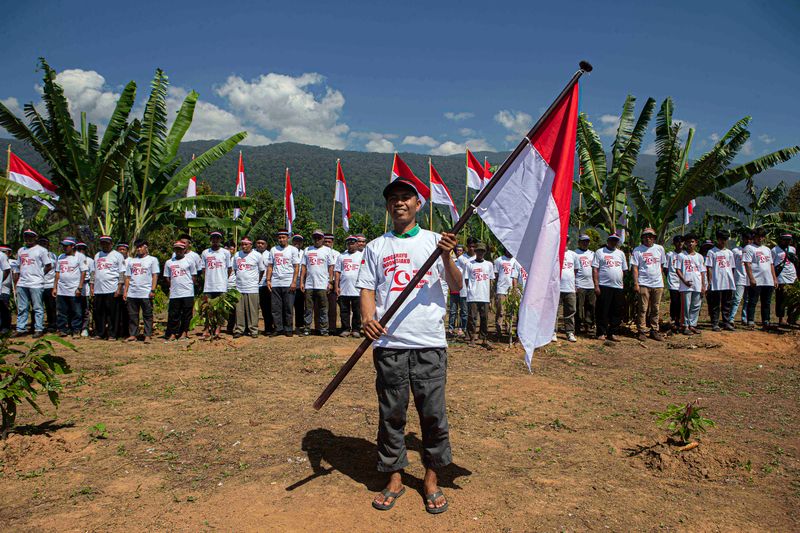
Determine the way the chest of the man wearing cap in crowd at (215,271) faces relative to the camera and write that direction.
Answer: toward the camera

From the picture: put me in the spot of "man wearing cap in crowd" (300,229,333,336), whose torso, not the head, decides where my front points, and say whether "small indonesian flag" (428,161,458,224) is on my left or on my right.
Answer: on my left

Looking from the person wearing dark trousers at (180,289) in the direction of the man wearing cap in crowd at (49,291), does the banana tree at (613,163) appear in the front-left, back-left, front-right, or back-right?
back-right

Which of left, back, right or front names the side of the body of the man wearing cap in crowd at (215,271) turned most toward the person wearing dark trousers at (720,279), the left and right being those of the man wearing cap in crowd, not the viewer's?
left

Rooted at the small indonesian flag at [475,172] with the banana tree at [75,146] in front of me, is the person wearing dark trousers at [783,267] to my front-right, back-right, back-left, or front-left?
back-left

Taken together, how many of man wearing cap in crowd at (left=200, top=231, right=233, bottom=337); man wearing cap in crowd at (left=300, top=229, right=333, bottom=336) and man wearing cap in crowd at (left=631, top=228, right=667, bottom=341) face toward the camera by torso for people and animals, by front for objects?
3

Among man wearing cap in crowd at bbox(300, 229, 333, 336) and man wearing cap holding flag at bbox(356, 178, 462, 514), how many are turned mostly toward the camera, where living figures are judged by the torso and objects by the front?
2

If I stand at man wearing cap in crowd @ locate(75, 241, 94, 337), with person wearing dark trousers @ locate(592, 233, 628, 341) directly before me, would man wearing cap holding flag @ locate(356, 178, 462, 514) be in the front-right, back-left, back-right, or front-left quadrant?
front-right

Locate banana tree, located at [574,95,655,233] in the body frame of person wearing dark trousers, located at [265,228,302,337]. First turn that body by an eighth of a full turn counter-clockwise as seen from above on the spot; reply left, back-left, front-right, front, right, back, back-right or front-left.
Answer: front-left

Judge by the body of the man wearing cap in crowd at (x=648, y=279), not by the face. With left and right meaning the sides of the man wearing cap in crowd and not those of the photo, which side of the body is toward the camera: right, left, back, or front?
front

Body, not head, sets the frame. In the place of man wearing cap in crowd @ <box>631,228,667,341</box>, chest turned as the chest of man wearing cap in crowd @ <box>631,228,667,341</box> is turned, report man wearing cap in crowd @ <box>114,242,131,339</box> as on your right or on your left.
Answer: on your right

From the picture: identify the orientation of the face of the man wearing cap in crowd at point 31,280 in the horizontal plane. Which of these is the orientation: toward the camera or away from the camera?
toward the camera

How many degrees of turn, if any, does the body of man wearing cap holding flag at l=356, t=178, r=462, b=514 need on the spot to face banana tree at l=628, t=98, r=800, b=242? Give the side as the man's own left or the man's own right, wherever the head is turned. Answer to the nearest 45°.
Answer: approximately 135° to the man's own left

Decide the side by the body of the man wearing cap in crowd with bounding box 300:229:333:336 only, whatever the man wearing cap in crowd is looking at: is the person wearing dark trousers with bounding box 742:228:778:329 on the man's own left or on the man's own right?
on the man's own left

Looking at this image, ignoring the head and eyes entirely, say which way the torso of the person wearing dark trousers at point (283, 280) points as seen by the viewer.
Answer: toward the camera
